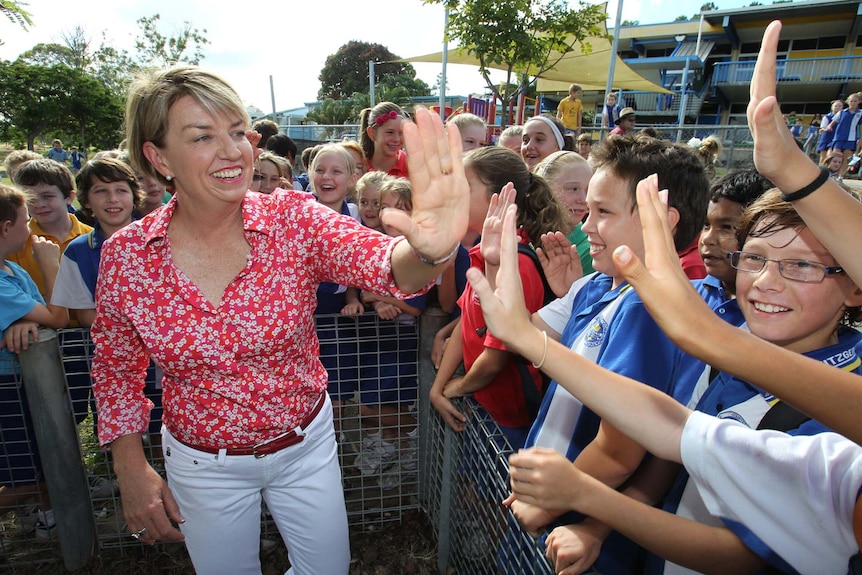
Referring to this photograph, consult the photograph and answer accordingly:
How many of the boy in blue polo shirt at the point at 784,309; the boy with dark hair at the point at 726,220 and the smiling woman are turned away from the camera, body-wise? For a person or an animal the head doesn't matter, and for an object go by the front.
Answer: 0

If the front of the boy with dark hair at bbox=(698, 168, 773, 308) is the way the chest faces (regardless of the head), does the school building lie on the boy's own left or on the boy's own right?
on the boy's own right

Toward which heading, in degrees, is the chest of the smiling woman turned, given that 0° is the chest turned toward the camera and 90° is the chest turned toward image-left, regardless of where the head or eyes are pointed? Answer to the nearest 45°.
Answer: approximately 315°

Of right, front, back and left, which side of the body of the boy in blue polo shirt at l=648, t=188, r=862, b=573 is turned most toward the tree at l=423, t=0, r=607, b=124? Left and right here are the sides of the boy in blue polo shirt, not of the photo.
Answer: right

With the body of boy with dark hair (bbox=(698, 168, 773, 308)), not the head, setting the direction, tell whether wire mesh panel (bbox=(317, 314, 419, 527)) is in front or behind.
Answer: in front

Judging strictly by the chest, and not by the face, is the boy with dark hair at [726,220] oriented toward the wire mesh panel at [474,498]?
yes

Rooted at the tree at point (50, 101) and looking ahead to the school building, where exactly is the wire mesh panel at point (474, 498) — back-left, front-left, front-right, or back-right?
front-right

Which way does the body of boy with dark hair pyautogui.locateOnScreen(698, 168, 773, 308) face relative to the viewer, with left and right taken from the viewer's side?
facing the viewer and to the left of the viewer

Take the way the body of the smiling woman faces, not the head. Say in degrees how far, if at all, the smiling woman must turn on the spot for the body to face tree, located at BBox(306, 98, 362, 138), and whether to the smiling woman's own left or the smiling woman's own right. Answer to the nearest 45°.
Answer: approximately 135° to the smiling woman's own left

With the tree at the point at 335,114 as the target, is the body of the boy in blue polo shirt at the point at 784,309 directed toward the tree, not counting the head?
no

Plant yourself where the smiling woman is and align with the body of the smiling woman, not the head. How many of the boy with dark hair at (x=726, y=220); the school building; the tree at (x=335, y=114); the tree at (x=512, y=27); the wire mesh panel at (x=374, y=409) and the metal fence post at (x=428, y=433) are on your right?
0

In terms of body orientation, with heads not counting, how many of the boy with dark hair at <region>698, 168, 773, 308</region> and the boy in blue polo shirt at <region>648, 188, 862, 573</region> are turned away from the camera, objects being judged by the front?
0

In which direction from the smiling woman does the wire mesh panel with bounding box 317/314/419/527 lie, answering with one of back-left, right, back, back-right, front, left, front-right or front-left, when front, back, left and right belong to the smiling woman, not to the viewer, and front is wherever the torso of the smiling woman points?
left

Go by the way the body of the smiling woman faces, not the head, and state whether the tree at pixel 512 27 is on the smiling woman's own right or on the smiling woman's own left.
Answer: on the smiling woman's own left

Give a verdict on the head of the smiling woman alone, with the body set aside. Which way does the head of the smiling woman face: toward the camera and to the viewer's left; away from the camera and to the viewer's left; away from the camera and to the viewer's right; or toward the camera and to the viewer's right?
toward the camera and to the viewer's right

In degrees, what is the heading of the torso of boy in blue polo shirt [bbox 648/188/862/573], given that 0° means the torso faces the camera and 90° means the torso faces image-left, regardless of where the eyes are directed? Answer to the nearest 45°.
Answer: approximately 45°

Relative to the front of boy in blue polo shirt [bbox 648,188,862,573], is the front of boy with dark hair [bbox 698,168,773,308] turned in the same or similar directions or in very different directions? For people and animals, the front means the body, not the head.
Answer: same or similar directions

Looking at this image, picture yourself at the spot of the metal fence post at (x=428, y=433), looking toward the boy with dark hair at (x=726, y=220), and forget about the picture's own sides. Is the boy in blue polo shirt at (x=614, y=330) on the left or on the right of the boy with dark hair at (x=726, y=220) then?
right

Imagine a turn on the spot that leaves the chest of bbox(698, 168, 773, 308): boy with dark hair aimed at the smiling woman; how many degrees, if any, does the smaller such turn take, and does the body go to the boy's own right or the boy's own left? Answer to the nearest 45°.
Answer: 0° — they already face them
